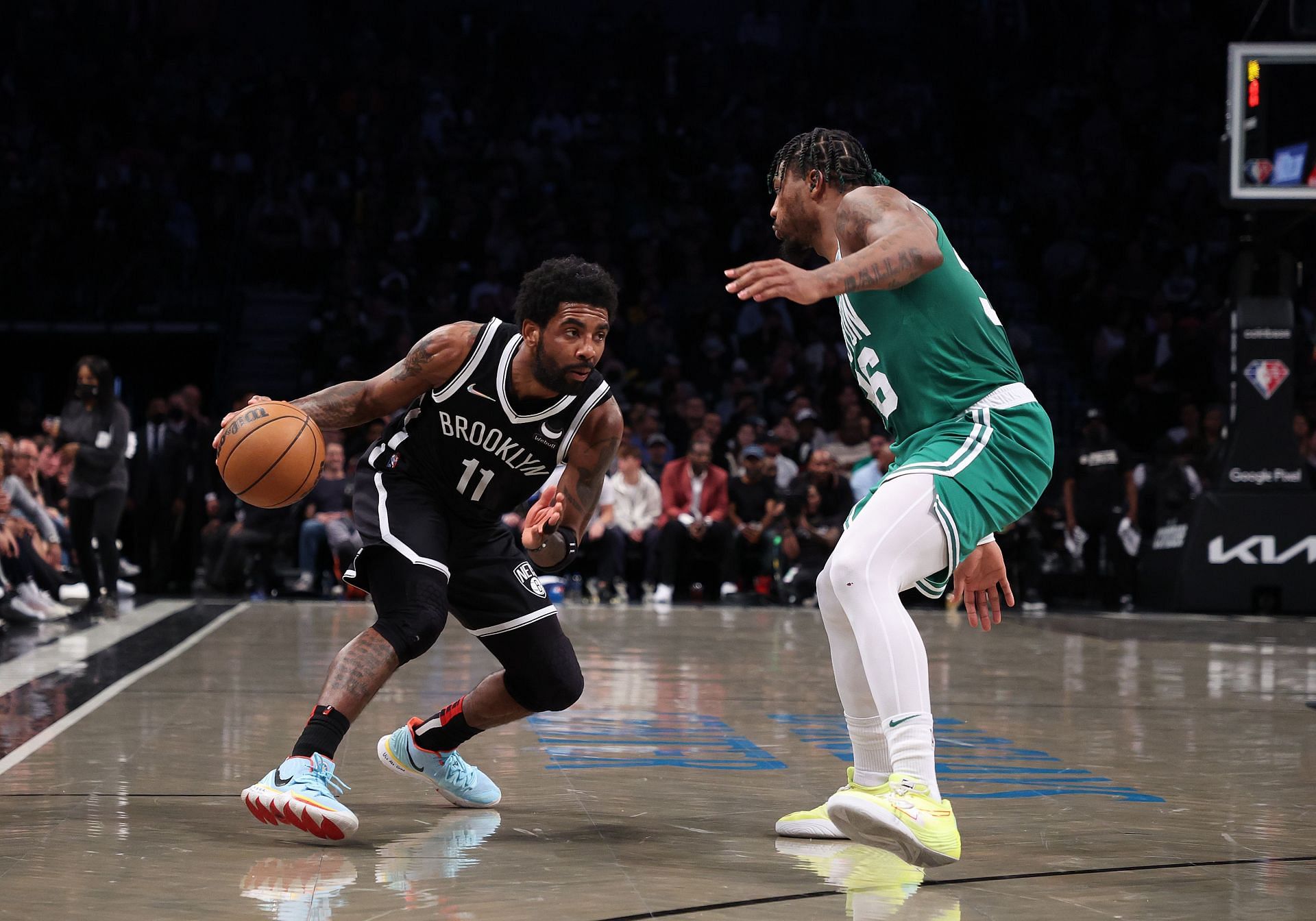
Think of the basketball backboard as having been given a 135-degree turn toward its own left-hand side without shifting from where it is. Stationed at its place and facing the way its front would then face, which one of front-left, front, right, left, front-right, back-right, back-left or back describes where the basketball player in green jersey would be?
back-right

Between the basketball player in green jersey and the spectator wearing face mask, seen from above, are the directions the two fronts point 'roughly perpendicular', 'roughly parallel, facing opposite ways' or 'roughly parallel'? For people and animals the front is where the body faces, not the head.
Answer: roughly perpendicular

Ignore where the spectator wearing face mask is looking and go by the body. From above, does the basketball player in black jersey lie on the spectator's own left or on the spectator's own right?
on the spectator's own left

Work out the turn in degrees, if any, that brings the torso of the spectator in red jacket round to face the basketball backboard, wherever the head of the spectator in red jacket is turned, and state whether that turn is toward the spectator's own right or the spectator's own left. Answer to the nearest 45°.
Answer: approximately 45° to the spectator's own left

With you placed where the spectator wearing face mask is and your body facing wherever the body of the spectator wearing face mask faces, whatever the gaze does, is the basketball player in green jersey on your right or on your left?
on your left

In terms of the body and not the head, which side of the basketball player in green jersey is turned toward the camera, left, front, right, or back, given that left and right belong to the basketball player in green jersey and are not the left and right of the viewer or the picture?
left

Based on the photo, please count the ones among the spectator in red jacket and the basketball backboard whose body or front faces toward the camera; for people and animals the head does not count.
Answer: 2

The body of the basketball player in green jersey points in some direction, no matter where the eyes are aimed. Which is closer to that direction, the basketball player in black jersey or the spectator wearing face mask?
the basketball player in black jersey

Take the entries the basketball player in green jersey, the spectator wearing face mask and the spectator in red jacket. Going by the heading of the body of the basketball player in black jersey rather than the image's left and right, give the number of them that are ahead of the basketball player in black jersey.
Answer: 1

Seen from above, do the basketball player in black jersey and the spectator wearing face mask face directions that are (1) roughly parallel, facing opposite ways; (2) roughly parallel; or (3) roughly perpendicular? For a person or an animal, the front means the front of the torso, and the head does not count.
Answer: roughly perpendicular

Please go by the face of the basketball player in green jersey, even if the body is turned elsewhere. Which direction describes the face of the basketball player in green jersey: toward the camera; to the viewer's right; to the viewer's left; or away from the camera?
to the viewer's left

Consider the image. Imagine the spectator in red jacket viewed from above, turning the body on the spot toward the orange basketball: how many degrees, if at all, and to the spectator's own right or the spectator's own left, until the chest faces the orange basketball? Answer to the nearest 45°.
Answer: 0° — they already face it

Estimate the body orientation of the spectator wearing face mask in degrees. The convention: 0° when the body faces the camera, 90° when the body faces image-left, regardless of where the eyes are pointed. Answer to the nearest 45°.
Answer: approximately 45°

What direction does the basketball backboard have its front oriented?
toward the camera

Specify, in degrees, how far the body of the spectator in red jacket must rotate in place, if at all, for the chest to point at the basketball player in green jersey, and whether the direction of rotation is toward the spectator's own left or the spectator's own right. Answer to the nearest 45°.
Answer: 0° — they already face them

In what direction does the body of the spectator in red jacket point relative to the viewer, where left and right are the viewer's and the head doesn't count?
facing the viewer
